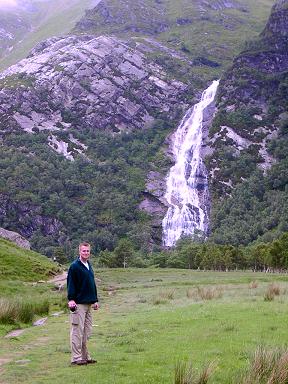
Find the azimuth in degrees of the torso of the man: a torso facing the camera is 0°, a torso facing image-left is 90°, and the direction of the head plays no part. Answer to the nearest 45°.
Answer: approximately 315°

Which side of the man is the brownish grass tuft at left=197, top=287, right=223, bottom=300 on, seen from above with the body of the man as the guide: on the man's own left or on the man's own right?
on the man's own left

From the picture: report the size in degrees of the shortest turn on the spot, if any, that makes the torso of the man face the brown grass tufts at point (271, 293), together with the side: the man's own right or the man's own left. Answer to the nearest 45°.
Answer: approximately 90° to the man's own left

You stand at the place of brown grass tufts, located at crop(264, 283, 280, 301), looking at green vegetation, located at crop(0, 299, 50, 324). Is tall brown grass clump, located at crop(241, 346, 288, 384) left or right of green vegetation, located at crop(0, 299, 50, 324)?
left
